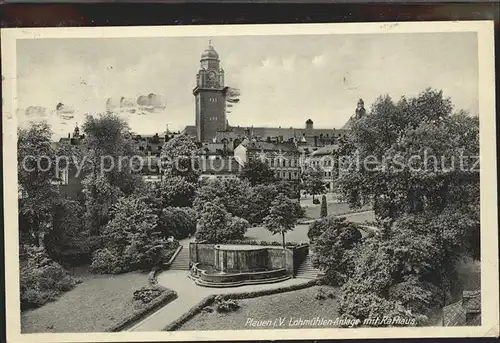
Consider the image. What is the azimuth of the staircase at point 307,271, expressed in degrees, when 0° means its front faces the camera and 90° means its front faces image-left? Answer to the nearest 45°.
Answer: approximately 0°

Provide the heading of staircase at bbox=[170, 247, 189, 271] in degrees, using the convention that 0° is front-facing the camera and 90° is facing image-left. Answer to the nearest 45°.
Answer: approximately 0°
